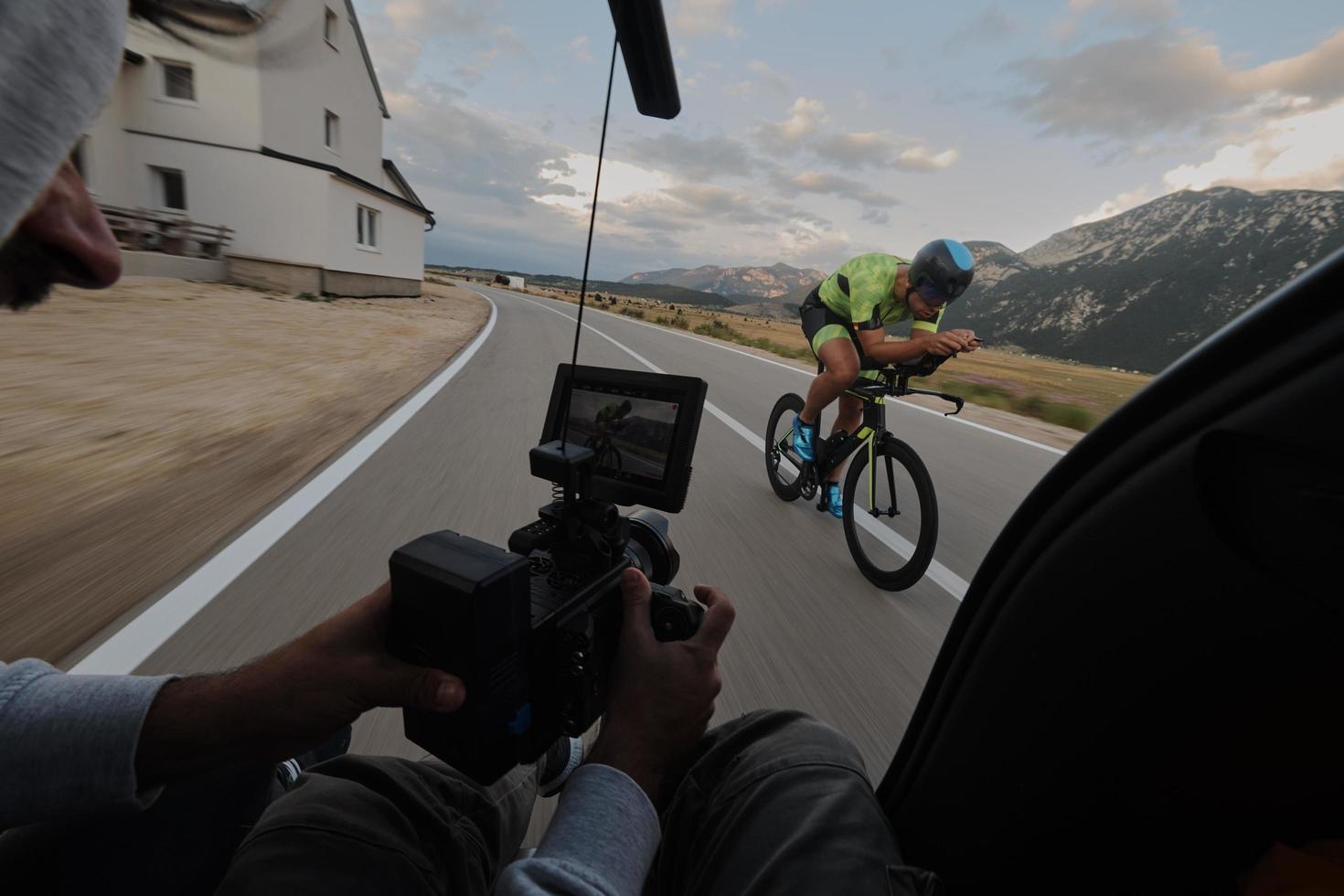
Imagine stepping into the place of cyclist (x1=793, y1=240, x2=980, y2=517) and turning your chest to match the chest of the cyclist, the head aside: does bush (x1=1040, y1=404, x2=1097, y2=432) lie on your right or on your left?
on your left

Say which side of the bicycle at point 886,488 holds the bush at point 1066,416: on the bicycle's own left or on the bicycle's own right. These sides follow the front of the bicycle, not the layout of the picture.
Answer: on the bicycle's own left

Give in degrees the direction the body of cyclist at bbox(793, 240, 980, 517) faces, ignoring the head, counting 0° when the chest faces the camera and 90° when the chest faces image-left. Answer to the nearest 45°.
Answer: approximately 315°

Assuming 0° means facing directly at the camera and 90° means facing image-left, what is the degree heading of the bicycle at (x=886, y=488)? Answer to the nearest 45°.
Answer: approximately 315°
